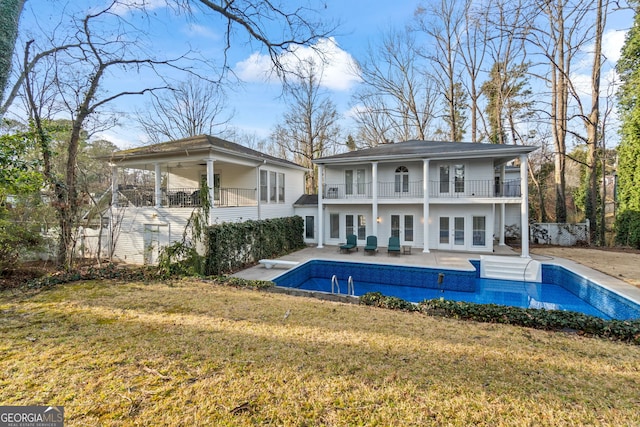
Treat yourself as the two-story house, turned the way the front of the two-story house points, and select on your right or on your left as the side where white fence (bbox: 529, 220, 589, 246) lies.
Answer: on your left

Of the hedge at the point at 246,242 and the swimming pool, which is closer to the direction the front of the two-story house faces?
the swimming pool

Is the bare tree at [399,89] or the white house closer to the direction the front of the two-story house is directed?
the white house

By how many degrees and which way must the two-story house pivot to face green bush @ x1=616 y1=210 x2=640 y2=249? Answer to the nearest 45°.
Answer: approximately 90° to its left

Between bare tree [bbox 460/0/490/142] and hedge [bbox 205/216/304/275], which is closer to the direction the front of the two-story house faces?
the hedge

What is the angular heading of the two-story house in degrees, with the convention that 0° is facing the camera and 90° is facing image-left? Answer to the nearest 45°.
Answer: approximately 0°

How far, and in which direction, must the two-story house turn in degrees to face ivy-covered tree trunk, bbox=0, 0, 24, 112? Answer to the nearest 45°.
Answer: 0° — it already faces it

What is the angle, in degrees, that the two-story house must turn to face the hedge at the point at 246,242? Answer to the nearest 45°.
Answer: approximately 45° to its right

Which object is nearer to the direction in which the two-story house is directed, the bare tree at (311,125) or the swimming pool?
the swimming pool
